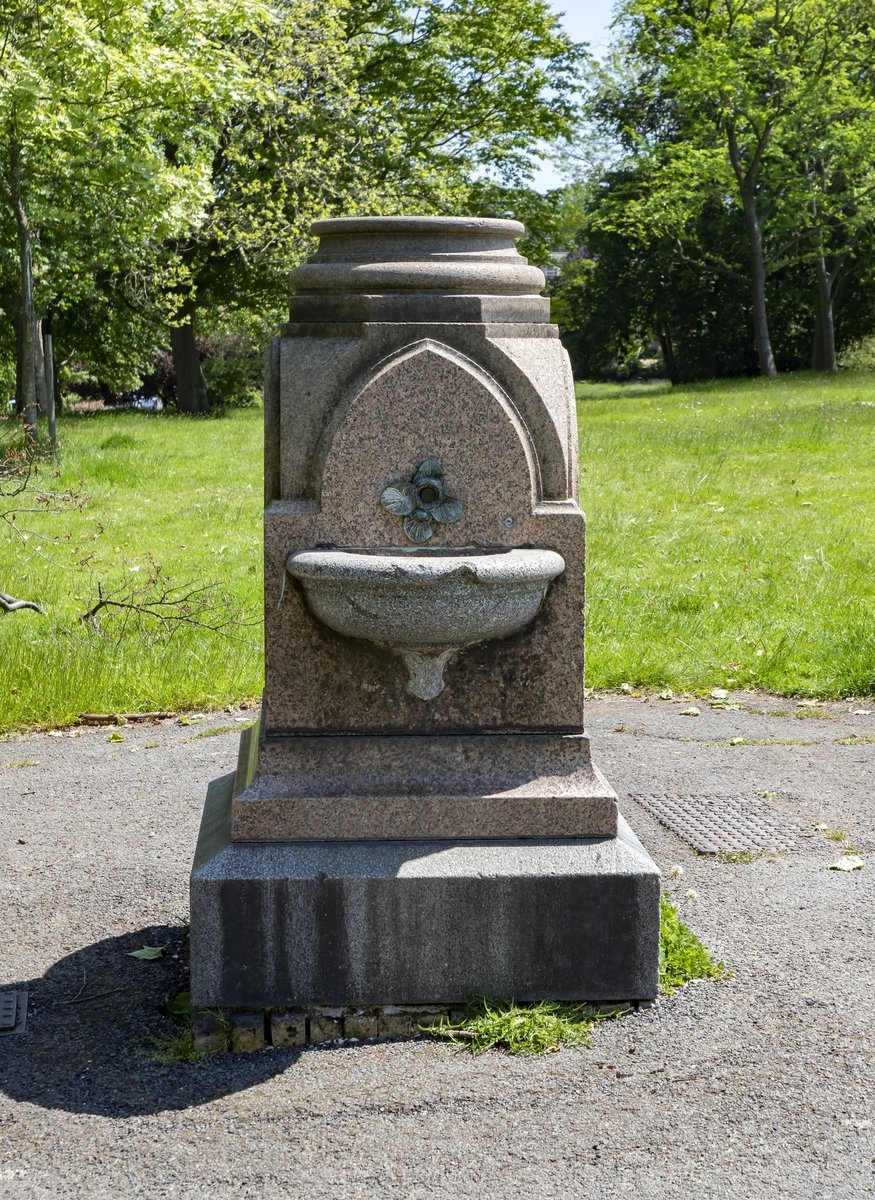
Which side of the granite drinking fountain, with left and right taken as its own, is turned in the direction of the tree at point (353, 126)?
back

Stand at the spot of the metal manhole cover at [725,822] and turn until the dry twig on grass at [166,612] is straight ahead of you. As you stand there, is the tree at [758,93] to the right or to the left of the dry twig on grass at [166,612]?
right

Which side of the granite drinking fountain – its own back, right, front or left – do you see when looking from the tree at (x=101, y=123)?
back

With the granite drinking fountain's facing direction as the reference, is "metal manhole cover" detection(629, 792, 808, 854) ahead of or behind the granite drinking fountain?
behind

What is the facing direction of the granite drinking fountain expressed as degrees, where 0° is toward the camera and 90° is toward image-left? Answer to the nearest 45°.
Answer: approximately 0°

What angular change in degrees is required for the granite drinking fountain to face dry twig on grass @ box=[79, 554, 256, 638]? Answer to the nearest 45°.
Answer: approximately 180°
